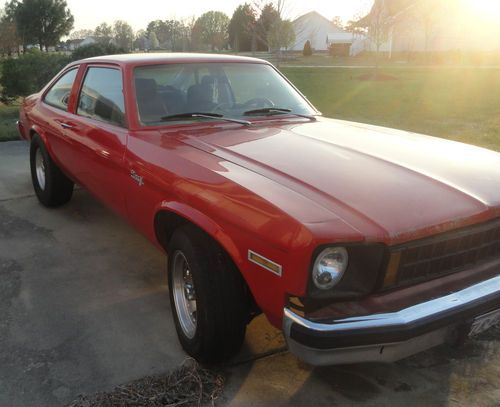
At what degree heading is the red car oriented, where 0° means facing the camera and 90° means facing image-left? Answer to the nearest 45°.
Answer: approximately 315°

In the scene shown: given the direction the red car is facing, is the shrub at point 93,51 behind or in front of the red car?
behind

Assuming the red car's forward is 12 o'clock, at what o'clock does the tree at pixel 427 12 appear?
The tree is roughly at 8 o'clock from the red car.

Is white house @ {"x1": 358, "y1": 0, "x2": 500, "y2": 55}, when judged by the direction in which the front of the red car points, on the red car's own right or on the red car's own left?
on the red car's own left

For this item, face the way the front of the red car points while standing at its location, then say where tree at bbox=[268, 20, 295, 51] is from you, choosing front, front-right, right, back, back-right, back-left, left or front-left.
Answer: back-left

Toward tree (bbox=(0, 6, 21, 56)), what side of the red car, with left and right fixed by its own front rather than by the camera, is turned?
back

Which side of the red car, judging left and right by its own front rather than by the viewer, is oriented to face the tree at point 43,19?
back

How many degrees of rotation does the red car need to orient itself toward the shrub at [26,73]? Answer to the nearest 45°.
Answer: approximately 180°
